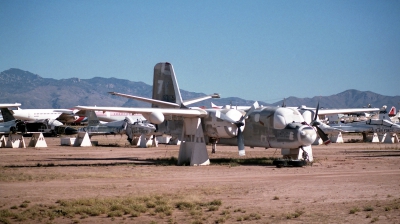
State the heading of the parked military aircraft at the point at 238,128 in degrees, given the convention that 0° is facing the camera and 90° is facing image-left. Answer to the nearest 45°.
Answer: approximately 315°
